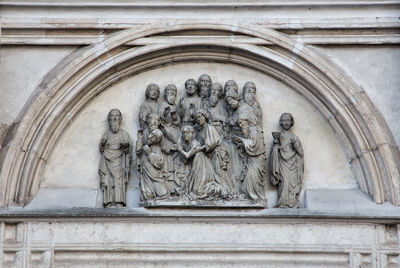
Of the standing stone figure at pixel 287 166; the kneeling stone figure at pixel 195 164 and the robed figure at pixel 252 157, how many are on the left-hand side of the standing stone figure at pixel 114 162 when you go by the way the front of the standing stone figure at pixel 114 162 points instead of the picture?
3

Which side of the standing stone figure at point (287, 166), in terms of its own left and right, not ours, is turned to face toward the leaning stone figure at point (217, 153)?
right

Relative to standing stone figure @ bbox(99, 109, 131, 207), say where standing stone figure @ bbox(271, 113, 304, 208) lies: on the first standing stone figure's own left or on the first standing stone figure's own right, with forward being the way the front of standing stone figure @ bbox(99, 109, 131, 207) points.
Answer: on the first standing stone figure's own left

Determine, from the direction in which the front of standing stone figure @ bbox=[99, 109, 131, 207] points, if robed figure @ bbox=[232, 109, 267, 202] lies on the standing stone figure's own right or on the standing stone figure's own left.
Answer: on the standing stone figure's own left

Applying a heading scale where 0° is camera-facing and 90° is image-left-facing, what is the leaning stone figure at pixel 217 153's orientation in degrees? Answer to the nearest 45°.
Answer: approximately 45°

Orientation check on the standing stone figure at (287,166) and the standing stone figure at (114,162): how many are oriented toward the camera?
2

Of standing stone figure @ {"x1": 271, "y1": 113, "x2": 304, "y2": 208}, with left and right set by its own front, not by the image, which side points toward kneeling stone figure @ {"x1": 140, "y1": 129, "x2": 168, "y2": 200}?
right

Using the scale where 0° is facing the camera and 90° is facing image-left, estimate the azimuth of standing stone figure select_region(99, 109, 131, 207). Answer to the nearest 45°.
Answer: approximately 0°

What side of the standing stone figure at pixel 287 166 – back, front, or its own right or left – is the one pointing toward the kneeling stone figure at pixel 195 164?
right

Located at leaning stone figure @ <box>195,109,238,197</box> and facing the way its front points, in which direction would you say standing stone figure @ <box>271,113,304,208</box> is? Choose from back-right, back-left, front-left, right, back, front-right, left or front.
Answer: back-left

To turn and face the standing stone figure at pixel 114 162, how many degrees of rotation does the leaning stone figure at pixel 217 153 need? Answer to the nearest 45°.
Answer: approximately 45° to its right
